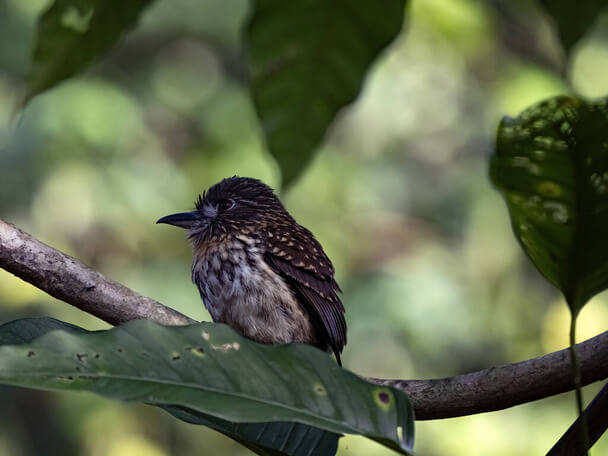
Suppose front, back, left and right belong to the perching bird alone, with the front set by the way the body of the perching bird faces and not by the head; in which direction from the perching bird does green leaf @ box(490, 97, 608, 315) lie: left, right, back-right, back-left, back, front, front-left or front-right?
back-left

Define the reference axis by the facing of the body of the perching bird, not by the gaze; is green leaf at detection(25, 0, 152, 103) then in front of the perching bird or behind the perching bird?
in front

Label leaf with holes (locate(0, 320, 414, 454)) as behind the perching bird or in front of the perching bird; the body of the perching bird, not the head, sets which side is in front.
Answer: in front

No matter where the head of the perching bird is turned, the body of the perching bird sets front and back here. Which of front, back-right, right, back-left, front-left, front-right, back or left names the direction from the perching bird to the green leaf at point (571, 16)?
back-left

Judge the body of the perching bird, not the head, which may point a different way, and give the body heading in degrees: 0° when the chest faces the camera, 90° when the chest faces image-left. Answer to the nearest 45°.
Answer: approximately 45°
